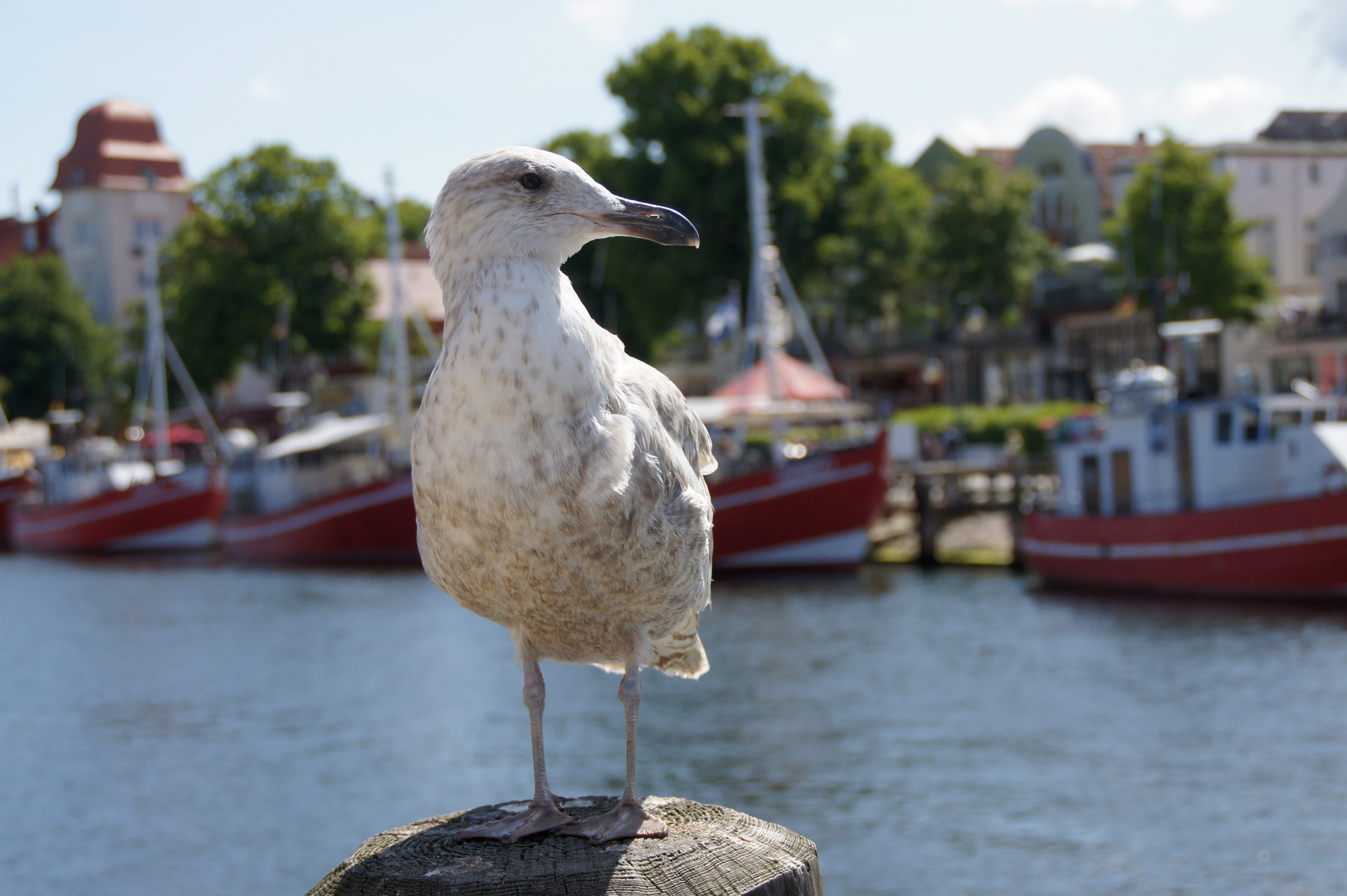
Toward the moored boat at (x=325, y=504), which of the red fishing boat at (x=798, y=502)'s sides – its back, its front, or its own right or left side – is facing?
back

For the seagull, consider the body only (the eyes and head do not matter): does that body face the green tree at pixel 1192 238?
no

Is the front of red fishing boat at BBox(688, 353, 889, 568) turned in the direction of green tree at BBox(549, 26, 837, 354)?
no

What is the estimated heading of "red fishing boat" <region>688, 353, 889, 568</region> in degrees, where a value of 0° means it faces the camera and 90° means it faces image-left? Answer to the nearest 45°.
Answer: approximately 315°

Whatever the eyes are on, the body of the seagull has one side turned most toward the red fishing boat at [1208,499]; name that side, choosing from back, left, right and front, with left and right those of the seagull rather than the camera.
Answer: back

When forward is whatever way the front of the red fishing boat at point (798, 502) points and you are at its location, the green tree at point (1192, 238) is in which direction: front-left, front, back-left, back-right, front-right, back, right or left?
left

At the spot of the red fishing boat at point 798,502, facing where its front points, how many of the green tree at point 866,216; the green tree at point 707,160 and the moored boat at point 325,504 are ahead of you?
0

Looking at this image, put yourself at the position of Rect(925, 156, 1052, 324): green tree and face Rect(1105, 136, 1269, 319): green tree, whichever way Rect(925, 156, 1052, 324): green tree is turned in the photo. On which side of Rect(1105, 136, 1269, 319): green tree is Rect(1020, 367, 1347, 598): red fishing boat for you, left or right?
right

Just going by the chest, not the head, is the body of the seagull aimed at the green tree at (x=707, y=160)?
no

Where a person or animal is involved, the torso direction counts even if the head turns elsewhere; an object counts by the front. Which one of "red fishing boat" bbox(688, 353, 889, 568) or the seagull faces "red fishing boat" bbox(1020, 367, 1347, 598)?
"red fishing boat" bbox(688, 353, 889, 568)

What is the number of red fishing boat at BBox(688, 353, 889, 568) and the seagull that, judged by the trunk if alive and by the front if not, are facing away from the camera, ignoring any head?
0

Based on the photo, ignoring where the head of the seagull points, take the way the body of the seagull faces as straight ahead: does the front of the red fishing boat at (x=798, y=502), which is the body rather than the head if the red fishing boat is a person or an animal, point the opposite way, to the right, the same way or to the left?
to the left
